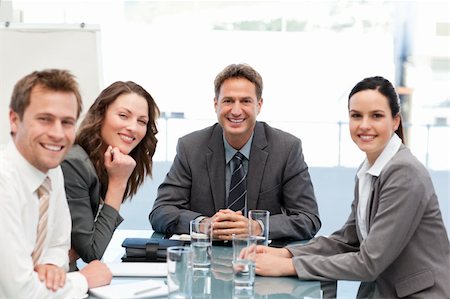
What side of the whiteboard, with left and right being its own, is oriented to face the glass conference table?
front

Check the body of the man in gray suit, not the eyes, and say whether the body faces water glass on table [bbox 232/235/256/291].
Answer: yes

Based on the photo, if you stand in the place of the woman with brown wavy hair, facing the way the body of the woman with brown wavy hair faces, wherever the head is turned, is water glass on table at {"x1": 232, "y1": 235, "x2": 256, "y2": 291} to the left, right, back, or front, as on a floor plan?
front

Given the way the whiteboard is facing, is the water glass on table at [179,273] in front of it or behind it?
in front

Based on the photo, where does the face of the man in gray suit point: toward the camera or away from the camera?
toward the camera

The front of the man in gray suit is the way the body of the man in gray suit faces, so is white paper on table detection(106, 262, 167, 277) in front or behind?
in front

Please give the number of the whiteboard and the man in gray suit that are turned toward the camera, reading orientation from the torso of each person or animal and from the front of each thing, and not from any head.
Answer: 2

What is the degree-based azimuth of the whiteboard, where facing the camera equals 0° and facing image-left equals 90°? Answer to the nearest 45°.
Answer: approximately 0°

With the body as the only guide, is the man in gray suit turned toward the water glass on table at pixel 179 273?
yes

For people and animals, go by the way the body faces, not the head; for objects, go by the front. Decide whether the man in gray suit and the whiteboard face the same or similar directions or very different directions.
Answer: same or similar directions

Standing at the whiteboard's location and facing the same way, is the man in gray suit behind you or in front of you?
in front

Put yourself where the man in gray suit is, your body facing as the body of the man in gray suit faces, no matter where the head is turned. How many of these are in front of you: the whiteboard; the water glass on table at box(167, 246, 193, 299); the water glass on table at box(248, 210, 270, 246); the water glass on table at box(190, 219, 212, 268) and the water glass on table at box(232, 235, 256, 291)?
4

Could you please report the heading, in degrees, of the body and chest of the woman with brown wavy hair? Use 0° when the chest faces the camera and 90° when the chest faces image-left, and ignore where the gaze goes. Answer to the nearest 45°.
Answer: approximately 315°

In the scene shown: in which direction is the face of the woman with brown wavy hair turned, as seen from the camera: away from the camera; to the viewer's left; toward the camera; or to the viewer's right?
toward the camera

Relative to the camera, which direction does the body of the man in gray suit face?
toward the camera

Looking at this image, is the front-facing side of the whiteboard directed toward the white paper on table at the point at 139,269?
yes
